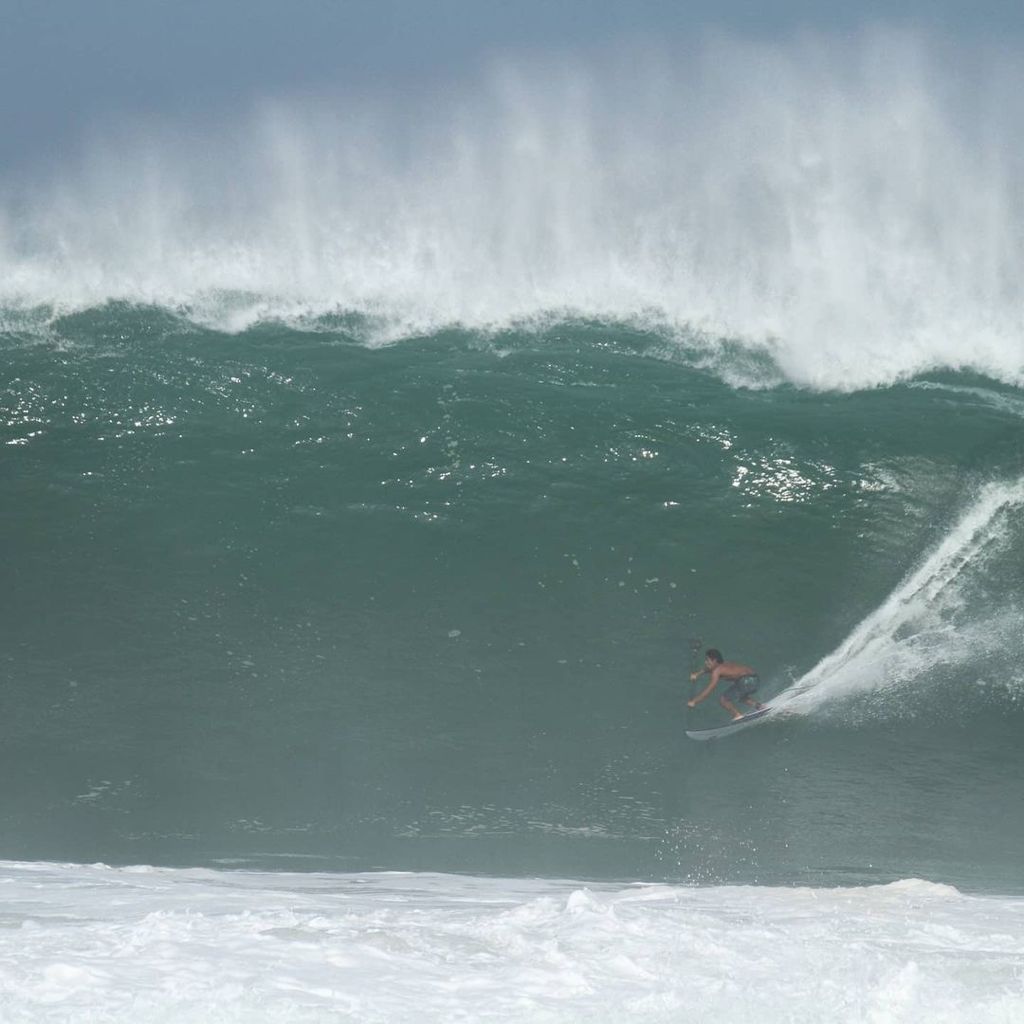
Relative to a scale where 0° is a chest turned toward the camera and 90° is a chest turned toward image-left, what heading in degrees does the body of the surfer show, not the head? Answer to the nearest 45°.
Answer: approximately 90°
